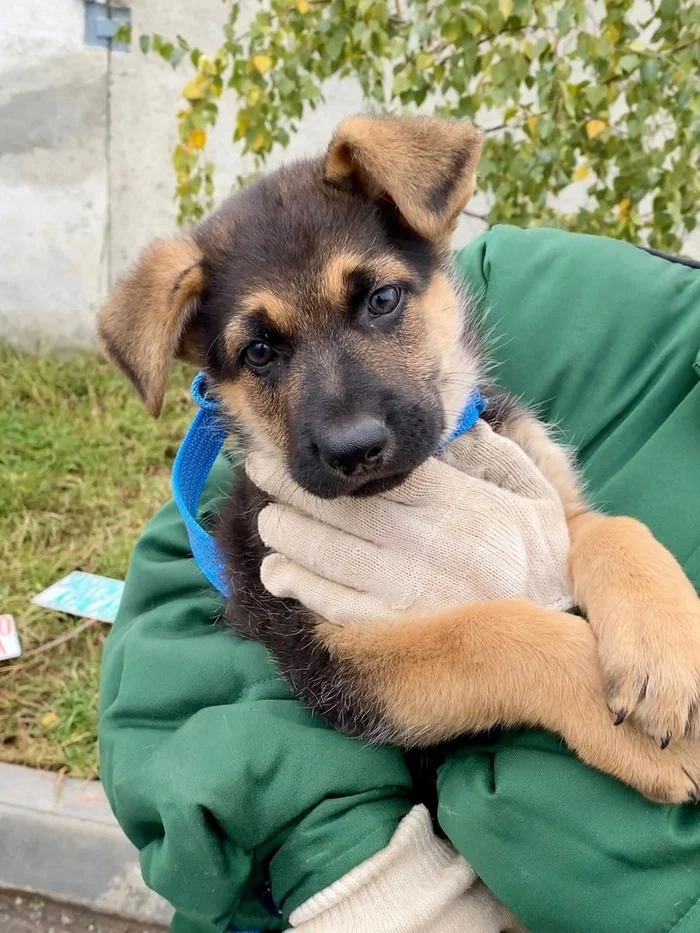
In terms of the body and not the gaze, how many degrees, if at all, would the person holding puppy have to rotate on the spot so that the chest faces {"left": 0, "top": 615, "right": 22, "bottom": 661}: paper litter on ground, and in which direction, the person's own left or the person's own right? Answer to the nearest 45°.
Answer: approximately 135° to the person's own right

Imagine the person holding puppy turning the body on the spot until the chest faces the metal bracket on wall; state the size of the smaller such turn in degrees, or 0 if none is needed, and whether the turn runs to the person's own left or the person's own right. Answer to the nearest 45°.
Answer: approximately 135° to the person's own right

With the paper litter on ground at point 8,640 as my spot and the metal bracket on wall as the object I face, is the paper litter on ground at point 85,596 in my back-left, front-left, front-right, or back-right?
front-right

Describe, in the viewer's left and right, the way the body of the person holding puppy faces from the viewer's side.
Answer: facing the viewer

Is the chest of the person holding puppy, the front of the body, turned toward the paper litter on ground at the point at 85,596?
no

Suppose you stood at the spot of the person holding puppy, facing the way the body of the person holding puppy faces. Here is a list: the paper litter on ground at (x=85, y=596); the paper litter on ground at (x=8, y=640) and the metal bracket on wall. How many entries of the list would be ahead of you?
0
